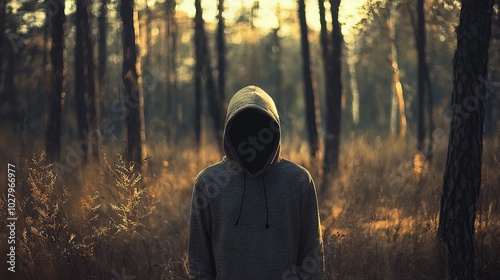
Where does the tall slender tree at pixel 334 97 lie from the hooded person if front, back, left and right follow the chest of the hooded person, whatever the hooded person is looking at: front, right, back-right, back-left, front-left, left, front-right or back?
back

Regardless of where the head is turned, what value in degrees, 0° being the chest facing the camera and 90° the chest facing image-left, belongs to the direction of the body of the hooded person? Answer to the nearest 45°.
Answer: approximately 0°
